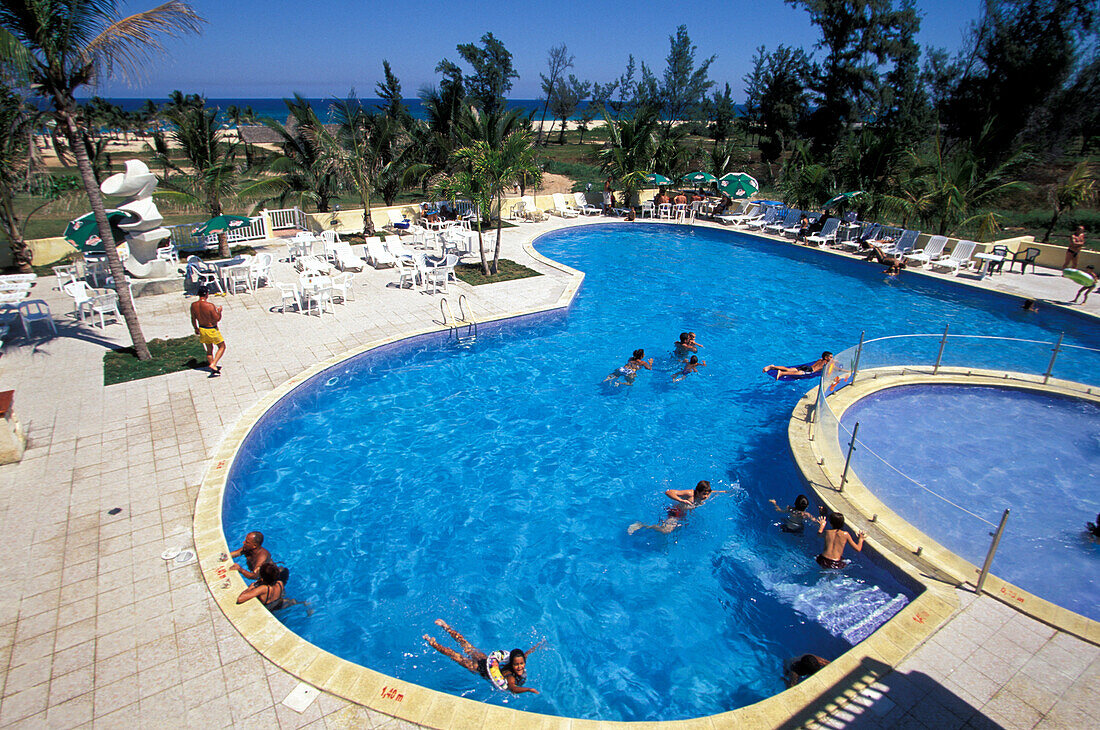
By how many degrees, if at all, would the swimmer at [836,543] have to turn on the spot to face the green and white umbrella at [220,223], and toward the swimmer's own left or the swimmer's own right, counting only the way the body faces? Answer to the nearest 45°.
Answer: approximately 90° to the swimmer's own left

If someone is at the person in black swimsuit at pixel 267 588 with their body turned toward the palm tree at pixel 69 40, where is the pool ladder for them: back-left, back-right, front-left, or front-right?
front-right

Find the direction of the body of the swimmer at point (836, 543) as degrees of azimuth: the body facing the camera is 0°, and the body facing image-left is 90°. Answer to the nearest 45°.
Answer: approximately 180°

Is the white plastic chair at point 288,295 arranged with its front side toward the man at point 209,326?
no

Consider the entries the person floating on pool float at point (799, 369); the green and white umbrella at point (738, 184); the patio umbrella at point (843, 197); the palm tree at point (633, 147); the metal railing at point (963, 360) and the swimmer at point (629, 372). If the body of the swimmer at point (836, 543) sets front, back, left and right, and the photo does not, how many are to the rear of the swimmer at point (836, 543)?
0
